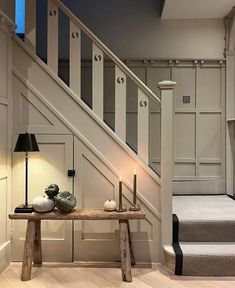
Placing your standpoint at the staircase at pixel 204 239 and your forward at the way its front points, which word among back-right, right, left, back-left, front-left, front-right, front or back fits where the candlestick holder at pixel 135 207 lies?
front-right

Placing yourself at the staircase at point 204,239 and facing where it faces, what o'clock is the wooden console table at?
The wooden console table is roughly at 2 o'clock from the staircase.

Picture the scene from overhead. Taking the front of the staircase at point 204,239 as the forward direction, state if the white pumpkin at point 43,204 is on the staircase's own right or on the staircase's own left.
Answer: on the staircase's own right

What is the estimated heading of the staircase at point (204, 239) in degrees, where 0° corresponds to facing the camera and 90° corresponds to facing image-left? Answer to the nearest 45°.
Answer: approximately 0°
